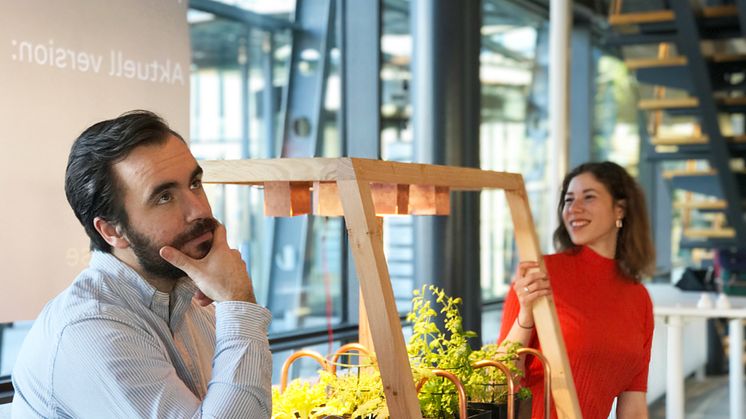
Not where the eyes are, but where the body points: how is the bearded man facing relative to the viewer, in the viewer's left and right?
facing the viewer and to the right of the viewer

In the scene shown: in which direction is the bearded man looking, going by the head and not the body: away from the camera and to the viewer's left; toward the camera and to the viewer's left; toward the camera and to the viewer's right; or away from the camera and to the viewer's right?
toward the camera and to the viewer's right

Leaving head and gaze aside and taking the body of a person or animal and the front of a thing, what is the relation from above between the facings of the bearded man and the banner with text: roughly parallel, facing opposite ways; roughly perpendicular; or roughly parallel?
roughly parallel, facing opposite ways

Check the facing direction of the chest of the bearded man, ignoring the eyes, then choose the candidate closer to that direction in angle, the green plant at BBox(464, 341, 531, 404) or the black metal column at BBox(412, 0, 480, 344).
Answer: the green plant

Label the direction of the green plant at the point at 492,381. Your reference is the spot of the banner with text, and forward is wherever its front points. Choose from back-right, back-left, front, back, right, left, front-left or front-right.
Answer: back

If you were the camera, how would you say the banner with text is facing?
facing away from the viewer and to the left of the viewer

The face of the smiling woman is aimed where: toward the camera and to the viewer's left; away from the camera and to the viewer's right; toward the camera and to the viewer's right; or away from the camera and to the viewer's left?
toward the camera and to the viewer's left

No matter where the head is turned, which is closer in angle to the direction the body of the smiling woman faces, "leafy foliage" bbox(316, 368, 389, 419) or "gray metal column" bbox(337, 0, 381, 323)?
the leafy foliage

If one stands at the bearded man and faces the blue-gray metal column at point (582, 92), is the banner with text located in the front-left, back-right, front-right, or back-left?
front-left

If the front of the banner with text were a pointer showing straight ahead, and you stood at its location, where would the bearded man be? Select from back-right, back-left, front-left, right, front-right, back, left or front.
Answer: back-left

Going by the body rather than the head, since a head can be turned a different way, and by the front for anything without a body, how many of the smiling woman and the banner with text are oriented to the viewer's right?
0

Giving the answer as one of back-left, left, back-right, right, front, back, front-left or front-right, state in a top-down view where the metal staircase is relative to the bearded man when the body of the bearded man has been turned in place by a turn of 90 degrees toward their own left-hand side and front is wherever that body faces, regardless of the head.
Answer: front

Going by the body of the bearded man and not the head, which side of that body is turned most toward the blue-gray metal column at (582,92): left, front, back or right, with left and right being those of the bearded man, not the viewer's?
left

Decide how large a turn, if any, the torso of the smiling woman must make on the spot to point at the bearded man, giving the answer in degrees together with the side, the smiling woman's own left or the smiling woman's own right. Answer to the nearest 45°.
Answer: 0° — they already face them
